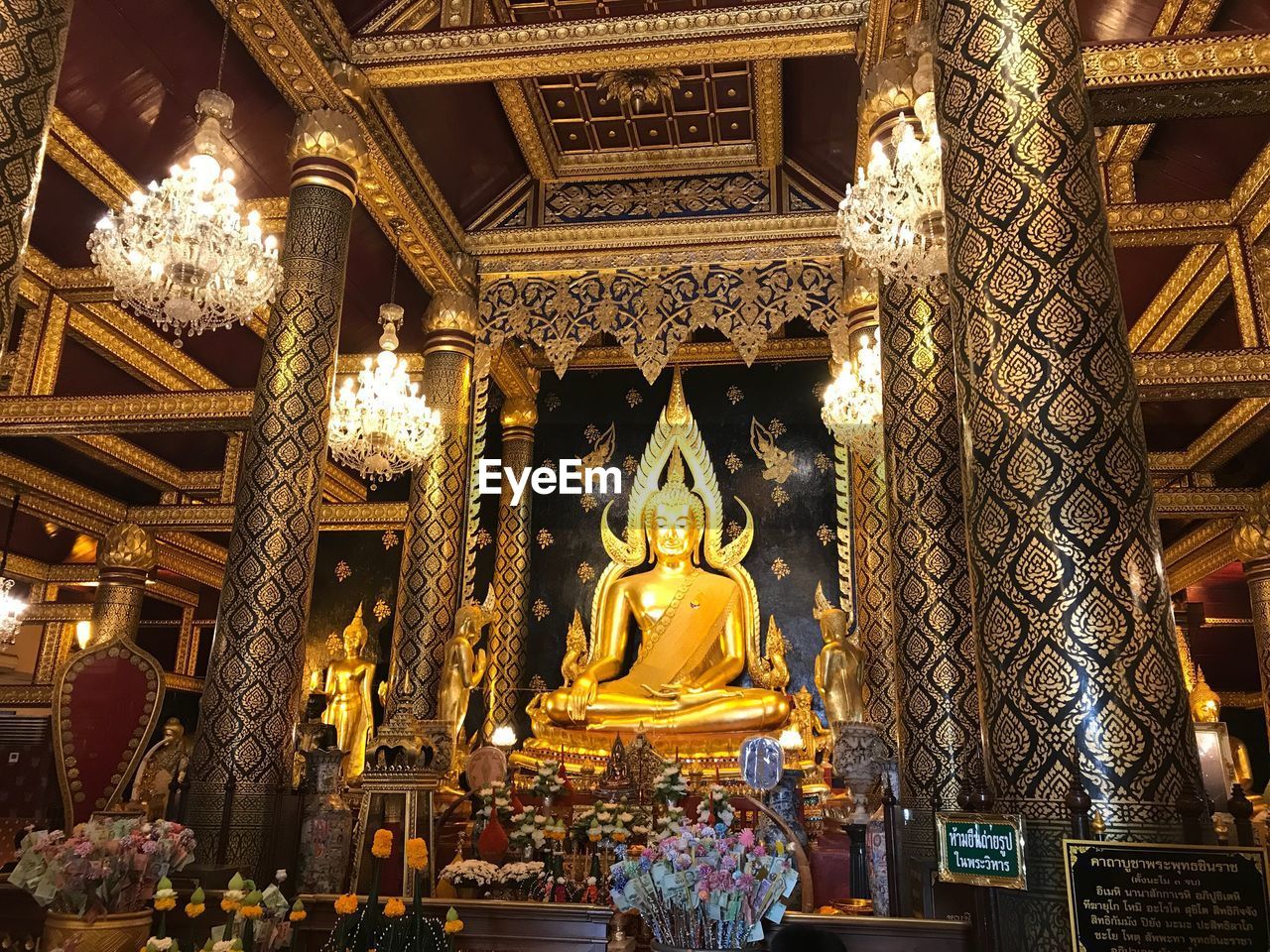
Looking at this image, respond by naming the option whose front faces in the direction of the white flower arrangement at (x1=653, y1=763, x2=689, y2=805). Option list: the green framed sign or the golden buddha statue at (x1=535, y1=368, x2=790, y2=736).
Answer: the golden buddha statue

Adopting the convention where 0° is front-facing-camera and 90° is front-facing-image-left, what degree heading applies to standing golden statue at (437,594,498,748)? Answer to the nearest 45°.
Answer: approximately 270°

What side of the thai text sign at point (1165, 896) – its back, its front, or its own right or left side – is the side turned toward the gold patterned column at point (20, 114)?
right

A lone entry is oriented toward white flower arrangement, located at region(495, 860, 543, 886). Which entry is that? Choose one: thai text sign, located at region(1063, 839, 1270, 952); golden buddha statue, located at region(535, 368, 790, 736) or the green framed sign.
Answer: the golden buddha statue

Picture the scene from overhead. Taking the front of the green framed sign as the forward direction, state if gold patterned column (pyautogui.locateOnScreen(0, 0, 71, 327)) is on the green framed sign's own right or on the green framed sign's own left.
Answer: on the green framed sign's own right

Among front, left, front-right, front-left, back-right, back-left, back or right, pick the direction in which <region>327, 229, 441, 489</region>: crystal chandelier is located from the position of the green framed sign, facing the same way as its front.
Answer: back-right

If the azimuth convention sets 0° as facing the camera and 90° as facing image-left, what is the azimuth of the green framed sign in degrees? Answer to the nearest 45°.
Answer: approximately 0°
